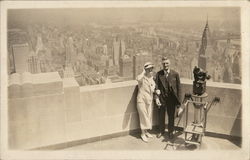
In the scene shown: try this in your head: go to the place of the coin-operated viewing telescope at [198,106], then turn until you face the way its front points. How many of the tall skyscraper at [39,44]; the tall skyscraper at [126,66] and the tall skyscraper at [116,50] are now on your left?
3

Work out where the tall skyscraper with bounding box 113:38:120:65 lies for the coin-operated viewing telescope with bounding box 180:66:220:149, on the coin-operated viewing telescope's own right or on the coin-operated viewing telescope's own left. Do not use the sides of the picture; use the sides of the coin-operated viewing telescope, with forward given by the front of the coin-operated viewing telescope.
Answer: on the coin-operated viewing telescope's own left

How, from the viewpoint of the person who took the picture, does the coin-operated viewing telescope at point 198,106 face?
facing away from the viewer
